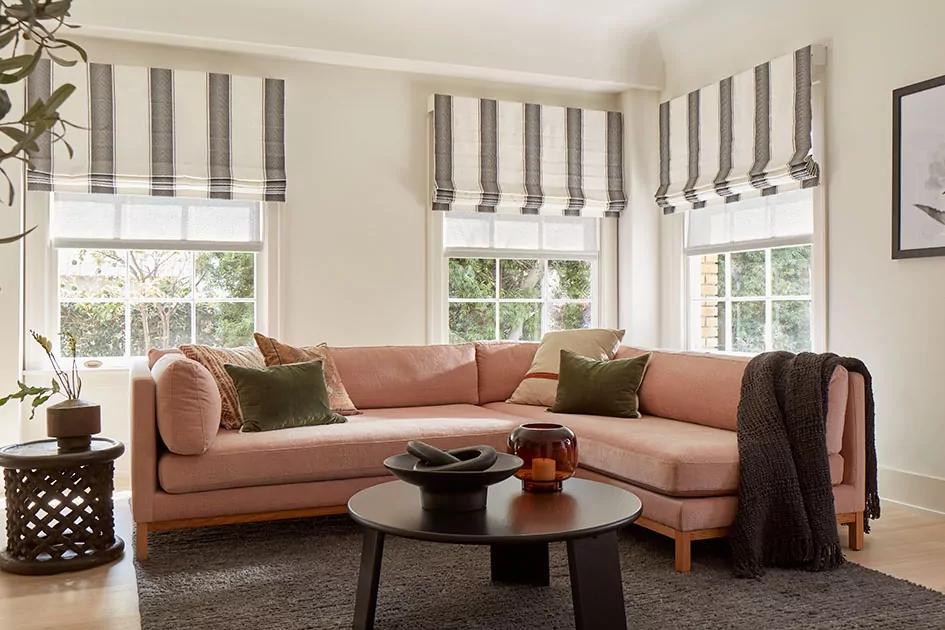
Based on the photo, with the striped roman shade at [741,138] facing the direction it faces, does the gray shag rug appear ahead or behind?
ahead

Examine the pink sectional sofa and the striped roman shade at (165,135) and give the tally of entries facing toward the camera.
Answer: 2

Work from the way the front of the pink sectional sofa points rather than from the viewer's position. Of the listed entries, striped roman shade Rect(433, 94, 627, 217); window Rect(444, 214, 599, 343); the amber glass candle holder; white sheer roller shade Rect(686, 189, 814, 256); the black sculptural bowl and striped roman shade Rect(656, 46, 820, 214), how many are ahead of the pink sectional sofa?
2

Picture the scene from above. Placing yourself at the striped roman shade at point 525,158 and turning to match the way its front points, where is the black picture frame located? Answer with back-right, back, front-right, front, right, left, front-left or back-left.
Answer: front

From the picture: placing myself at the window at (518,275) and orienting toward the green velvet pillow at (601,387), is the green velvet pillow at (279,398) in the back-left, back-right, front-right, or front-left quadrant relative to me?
front-right

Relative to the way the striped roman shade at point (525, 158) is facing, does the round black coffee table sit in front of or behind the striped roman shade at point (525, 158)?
in front

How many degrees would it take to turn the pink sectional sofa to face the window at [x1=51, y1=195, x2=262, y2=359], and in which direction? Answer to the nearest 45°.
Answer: approximately 135° to its right

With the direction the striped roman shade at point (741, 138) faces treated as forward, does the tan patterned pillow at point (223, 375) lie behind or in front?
in front

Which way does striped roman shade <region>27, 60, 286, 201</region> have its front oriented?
toward the camera

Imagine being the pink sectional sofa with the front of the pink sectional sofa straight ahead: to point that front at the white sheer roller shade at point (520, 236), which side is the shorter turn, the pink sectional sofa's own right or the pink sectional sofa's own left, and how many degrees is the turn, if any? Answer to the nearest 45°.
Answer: approximately 180°

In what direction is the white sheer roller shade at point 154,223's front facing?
toward the camera

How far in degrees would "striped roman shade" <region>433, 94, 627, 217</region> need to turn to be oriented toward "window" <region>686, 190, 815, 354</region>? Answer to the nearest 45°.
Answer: approximately 45° to its left

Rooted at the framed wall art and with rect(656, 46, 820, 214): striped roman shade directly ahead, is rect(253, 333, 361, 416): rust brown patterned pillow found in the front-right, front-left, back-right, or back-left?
front-left

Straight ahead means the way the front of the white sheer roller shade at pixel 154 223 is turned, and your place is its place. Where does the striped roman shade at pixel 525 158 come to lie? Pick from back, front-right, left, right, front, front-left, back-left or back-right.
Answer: left

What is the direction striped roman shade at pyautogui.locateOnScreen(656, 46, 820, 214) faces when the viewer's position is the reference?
facing the viewer and to the left of the viewer

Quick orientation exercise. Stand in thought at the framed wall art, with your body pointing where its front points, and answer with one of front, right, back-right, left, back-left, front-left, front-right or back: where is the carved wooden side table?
front

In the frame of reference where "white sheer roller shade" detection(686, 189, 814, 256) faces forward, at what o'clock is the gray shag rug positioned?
The gray shag rug is roughly at 11 o'clock from the white sheer roller shade.

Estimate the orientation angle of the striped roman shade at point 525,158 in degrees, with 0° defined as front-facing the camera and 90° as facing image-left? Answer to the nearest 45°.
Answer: approximately 315°

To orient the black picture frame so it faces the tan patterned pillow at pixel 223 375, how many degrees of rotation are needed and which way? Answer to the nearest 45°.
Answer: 0° — it already faces it
